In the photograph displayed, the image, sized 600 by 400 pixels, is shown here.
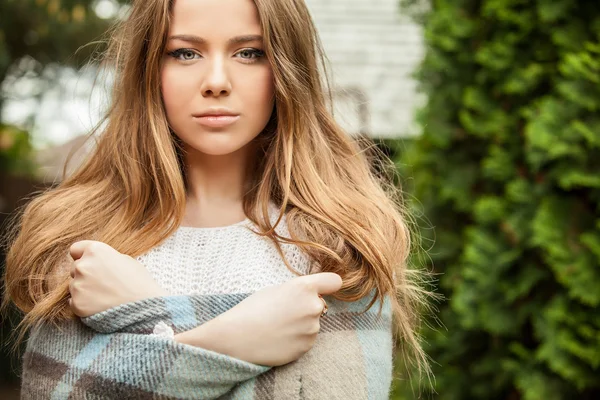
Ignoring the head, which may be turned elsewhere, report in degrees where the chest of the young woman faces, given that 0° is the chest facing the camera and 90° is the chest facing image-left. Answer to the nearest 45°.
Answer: approximately 0°
